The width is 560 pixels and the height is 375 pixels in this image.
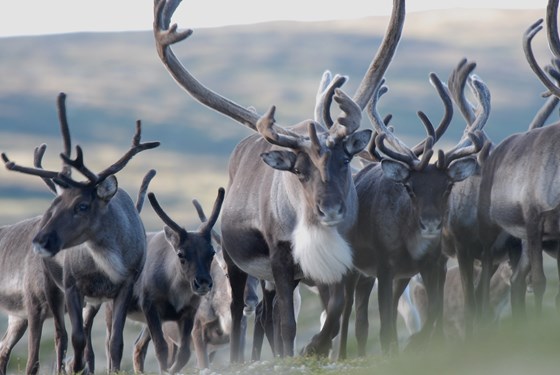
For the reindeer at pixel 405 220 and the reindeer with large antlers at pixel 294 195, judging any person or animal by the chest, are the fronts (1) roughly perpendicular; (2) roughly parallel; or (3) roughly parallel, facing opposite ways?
roughly parallel

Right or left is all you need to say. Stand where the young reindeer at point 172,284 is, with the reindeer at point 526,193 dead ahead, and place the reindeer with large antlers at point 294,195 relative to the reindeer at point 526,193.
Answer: right

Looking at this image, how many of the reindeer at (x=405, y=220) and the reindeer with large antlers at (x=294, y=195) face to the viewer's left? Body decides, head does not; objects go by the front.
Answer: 0

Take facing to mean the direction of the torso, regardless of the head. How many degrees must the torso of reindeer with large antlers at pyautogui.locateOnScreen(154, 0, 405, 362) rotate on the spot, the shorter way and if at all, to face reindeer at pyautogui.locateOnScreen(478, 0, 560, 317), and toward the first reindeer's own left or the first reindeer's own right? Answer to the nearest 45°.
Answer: approximately 90° to the first reindeer's own left

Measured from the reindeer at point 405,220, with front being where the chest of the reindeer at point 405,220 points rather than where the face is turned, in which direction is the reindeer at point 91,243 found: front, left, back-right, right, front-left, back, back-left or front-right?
back-right

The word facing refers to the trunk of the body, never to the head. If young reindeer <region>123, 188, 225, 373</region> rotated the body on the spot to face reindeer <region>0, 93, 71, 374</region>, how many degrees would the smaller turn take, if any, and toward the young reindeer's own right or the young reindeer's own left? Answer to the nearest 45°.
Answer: approximately 135° to the young reindeer's own right

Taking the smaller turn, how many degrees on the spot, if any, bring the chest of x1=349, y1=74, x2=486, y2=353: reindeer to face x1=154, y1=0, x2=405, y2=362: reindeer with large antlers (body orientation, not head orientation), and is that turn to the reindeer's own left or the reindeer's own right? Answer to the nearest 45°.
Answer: approximately 90° to the reindeer's own right

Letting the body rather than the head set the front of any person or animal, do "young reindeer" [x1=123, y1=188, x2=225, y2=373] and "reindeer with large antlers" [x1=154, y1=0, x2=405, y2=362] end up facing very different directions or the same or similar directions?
same or similar directions
